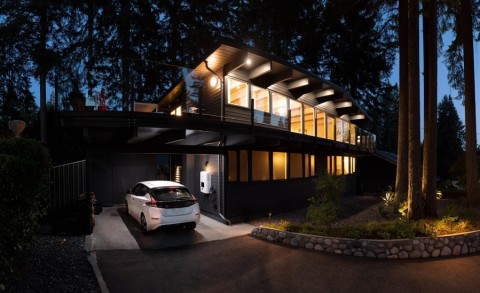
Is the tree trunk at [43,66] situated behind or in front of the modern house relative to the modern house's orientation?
behind

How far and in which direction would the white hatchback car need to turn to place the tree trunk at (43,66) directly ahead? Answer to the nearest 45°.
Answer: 0° — it already faces it

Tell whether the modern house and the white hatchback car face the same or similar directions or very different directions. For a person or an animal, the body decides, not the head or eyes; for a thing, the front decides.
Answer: very different directions

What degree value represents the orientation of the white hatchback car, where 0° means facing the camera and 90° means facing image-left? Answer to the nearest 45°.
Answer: approximately 135°

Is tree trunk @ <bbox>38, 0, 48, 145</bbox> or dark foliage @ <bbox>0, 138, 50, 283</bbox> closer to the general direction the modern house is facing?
the dark foliage

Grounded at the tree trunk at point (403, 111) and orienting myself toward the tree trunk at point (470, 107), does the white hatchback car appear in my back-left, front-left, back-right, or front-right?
back-right

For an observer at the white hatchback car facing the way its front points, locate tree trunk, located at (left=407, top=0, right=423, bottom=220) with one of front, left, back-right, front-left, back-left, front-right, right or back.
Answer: back-right
